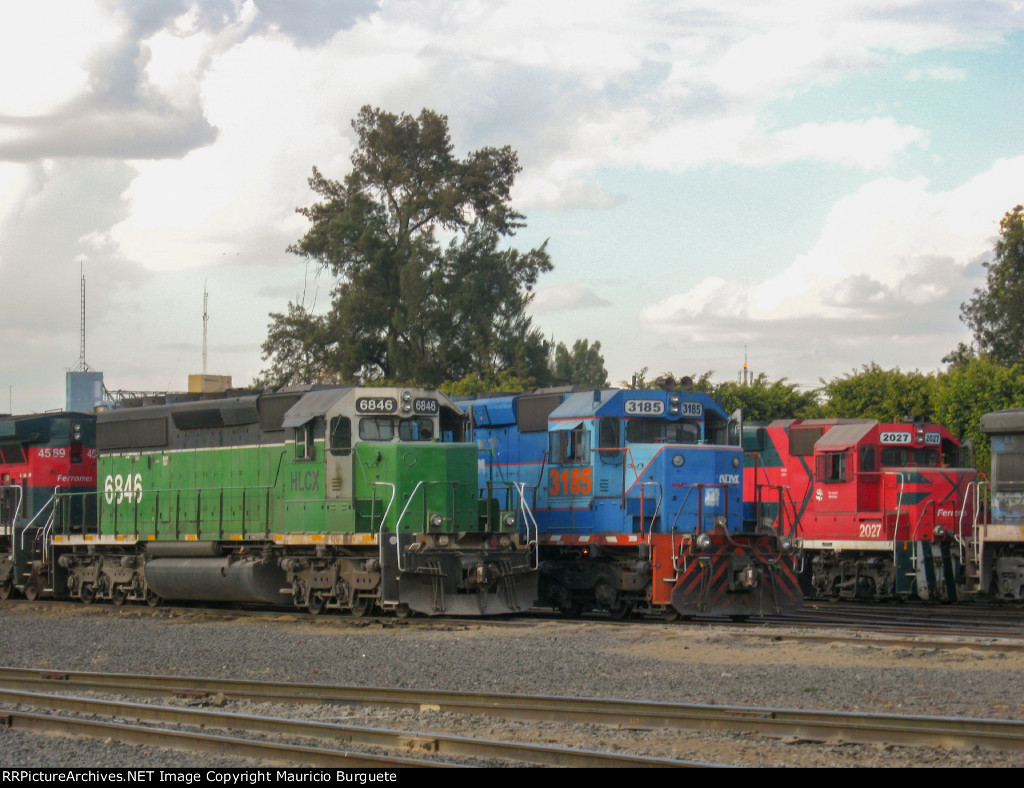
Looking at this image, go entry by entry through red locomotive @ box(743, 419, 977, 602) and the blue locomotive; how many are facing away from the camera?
0

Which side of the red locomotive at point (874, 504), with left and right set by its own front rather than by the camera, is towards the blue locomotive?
right

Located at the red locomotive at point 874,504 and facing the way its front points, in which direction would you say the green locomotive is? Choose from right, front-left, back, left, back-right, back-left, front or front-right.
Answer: right

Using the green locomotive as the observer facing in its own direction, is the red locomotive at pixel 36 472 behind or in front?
behind

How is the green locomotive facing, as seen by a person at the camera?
facing the viewer and to the right of the viewer

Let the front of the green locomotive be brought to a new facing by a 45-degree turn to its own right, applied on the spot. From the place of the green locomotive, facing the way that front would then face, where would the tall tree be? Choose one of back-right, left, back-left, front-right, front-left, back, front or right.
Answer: back
